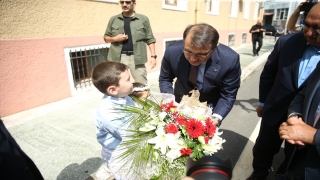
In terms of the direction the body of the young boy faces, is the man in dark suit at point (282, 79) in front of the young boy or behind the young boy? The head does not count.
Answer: in front

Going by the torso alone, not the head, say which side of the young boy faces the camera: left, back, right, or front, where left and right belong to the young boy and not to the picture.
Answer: right

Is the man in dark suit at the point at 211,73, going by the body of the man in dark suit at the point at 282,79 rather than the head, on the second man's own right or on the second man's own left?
on the second man's own right

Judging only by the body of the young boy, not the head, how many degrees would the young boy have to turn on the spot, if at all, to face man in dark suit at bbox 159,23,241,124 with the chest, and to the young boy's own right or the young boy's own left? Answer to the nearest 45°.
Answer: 0° — they already face them

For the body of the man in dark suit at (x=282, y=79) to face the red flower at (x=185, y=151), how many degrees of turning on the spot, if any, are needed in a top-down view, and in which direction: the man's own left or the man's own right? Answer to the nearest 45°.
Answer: approximately 45° to the man's own right

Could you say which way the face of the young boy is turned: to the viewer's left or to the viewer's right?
to the viewer's right

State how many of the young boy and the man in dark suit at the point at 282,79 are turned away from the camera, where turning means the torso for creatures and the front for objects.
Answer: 0

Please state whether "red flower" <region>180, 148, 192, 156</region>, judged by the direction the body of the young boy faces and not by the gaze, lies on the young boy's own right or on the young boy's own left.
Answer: on the young boy's own right

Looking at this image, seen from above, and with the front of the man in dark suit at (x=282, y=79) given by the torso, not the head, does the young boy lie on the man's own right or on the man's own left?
on the man's own right
